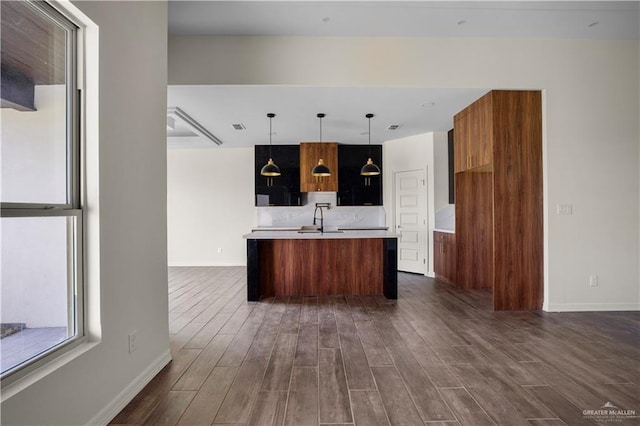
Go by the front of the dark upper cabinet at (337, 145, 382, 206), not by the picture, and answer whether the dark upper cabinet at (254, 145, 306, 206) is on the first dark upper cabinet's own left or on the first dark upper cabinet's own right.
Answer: on the first dark upper cabinet's own right

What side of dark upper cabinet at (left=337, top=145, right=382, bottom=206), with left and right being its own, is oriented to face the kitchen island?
front

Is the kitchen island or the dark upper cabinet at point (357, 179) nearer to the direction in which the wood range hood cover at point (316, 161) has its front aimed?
the kitchen island

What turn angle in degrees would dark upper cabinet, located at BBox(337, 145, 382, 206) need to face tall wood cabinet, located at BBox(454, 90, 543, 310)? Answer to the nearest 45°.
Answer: approximately 45° to its left

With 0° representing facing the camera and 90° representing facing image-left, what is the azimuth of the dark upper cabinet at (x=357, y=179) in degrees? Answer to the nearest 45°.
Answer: approximately 0°

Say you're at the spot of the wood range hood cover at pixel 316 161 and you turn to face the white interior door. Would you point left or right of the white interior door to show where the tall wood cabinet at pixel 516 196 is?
right

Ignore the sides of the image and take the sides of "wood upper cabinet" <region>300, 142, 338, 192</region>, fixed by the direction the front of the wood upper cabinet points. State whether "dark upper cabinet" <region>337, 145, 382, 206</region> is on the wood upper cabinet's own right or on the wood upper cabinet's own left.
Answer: on the wood upper cabinet's own left

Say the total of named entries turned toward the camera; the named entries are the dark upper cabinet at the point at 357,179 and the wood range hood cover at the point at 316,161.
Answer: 2

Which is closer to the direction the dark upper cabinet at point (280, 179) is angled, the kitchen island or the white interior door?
the kitchen island

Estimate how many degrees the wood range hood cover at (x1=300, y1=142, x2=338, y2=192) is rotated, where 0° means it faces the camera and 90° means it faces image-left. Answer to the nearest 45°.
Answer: approximately 0°
